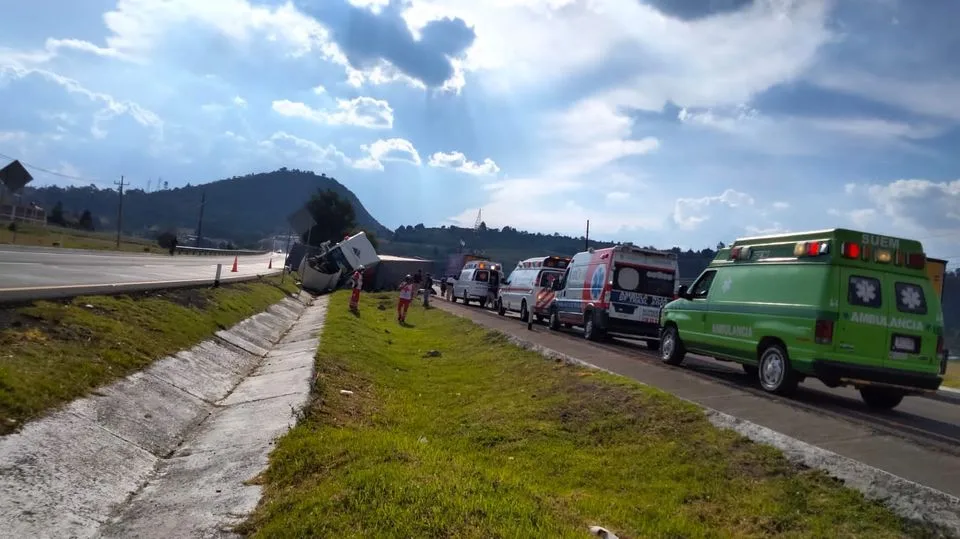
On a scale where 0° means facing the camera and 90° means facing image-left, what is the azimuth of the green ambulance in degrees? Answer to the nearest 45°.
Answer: approximately 135°

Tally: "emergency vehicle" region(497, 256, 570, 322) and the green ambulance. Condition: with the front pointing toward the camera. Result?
0

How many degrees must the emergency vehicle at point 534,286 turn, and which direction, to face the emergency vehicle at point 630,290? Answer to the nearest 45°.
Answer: approximately 135° to its left

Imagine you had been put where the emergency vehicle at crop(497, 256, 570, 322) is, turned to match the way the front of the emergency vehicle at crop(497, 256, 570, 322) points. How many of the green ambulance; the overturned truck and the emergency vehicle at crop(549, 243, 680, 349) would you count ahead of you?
1

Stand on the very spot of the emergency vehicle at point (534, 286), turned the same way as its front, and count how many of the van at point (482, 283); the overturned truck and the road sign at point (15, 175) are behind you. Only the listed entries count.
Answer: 0

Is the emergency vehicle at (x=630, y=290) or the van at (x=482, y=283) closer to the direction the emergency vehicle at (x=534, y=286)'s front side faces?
the van

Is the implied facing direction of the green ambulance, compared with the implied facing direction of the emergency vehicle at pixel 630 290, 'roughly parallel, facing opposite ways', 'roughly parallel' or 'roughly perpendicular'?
roughly parallel

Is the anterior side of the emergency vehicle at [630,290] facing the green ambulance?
no

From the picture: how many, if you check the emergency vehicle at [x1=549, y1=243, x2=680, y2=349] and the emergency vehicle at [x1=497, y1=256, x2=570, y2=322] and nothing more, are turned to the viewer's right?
0

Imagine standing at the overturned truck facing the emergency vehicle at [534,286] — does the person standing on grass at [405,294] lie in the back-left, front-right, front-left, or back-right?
front-right

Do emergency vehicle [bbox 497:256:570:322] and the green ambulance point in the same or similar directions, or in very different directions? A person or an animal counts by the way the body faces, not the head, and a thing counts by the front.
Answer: same or similar directions

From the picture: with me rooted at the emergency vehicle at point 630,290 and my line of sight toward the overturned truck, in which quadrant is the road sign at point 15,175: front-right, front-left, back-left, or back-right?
front-left

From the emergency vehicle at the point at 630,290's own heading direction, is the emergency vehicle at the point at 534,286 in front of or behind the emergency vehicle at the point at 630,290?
in front

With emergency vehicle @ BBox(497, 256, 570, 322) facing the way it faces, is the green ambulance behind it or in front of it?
behind

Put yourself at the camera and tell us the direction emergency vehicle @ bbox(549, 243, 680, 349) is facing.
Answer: facing away from the viewer and to the left of the viewer

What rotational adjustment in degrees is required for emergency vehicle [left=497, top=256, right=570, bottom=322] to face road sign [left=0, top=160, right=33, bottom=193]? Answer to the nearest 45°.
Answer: approximately 45° to its left

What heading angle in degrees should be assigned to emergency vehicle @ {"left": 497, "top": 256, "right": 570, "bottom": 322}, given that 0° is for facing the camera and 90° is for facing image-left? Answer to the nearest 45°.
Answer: approximately 135°

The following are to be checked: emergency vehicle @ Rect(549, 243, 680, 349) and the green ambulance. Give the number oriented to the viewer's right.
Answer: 0

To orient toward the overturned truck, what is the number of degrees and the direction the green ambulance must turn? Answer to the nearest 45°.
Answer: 0° — it already faces it

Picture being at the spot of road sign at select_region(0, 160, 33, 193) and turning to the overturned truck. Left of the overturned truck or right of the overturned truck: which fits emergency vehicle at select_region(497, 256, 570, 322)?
right

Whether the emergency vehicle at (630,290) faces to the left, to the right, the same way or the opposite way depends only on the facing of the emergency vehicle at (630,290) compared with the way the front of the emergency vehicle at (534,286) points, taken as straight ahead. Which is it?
the same way

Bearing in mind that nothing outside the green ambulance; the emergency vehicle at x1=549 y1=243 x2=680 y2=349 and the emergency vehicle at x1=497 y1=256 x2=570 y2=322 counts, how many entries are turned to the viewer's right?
0

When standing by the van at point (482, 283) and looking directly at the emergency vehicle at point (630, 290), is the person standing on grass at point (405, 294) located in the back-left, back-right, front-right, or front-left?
front-right
